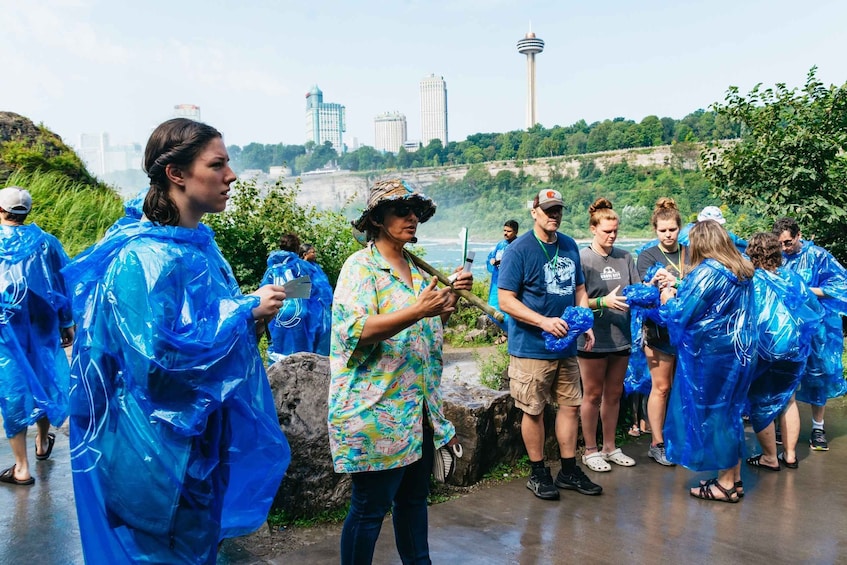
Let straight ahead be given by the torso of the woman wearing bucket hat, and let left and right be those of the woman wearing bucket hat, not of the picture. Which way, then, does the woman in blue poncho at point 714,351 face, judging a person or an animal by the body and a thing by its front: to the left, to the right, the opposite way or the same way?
the opposite way

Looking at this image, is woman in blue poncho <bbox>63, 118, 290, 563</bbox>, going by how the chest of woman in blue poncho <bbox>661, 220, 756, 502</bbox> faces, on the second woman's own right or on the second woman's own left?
on the second woman's own left

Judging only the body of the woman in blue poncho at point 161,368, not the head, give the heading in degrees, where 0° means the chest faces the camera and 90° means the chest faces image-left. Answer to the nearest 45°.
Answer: approximately 270°

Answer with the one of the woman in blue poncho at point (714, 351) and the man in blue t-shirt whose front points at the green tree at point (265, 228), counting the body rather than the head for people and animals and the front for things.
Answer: the woman in blue poncho

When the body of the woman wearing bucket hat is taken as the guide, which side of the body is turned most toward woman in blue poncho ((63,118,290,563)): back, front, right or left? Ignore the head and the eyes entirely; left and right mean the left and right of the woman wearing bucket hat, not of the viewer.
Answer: right

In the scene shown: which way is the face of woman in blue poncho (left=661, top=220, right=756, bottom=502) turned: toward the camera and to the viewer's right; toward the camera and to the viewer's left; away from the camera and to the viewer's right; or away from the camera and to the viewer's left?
away from the camera and to the viewer's left

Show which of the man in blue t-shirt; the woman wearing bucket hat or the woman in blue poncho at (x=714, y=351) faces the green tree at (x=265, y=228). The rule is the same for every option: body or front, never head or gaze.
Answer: the woman in blue poncho

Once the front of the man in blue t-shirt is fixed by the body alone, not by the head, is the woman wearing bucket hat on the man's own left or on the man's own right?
on the man's own right

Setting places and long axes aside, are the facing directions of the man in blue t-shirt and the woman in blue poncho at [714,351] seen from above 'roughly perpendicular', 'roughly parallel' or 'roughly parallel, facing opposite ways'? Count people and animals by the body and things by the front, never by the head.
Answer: roughly parallel, facing opposite ways

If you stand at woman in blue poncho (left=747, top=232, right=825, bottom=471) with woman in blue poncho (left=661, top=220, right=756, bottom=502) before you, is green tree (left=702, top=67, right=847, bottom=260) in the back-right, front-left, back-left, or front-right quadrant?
back-right

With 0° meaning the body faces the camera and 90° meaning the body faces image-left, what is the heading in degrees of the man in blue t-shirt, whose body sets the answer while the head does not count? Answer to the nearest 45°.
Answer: approximately 315°

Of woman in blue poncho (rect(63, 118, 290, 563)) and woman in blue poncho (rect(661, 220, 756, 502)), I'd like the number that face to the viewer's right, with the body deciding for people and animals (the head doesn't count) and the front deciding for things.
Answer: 1

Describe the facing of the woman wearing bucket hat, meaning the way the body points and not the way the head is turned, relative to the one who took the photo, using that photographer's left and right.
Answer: facing the viewer and to the right of the viewer

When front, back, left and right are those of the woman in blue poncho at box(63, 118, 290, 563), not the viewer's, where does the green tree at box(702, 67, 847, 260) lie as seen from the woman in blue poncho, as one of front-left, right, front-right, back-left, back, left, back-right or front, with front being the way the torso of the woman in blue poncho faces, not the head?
front-left

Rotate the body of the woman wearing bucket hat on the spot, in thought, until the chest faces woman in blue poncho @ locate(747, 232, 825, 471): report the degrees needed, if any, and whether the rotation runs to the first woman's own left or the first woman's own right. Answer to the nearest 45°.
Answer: approximately 90° to the first woman's own left

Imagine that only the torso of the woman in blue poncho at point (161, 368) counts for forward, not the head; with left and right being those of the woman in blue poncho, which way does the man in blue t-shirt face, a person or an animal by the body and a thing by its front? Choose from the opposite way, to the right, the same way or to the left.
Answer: to the right

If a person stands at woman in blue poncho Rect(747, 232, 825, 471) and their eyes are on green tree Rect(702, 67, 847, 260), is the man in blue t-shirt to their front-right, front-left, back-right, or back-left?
back-left
